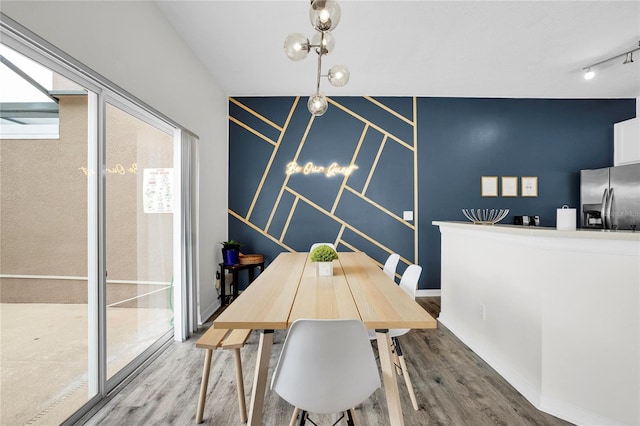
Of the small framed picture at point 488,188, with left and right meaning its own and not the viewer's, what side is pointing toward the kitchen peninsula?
front

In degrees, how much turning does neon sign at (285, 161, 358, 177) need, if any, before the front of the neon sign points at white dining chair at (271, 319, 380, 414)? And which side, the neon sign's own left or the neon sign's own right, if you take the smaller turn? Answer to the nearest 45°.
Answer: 0° — it already faces it

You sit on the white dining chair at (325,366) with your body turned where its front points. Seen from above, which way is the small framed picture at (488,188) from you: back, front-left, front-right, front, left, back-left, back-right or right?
front-right

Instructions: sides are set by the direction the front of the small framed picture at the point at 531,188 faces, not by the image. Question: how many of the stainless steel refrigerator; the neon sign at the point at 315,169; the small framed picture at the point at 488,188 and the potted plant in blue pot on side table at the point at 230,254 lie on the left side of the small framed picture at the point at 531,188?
1

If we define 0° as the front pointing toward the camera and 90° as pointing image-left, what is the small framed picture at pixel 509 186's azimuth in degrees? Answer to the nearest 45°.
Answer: approximately 0°

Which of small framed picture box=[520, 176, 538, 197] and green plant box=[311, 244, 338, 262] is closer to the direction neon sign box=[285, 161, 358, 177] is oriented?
the green plant

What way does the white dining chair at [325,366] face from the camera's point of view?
away from the camera

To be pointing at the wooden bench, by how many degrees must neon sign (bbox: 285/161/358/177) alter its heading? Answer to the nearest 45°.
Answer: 0° — it already faces it
